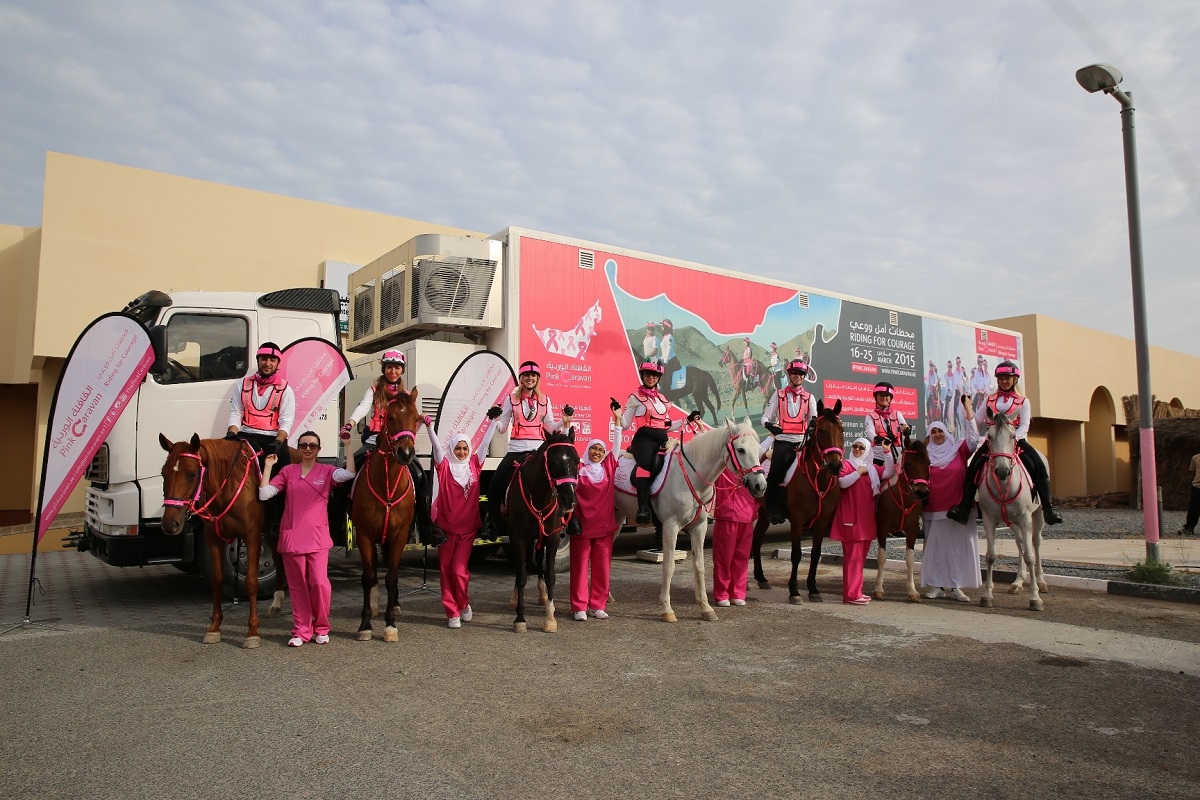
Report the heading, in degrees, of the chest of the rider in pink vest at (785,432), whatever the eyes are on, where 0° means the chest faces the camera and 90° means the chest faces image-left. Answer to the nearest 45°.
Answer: approximately 0°

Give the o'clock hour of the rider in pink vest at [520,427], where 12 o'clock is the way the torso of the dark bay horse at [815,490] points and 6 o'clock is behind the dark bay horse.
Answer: The rider in pink vest is roughly at 2 o'clock from the dark bay horse.

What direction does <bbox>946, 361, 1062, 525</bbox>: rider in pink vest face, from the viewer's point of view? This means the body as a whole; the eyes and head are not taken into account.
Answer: toward the camera

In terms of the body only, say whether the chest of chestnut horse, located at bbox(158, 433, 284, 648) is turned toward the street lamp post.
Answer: no

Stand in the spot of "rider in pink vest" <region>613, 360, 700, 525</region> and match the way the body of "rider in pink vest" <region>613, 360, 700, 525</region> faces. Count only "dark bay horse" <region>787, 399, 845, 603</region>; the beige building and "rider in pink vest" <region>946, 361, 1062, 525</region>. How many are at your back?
1

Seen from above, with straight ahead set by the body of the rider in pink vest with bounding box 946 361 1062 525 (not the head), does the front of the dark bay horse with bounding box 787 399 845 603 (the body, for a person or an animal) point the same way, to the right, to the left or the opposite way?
the same way

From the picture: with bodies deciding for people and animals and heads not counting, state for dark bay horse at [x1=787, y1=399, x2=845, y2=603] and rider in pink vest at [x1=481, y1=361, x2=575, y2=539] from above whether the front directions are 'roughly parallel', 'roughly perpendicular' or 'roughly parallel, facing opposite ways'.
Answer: roughly parallel

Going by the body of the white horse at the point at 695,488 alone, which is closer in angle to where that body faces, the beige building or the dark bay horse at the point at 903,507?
the dark bay horse

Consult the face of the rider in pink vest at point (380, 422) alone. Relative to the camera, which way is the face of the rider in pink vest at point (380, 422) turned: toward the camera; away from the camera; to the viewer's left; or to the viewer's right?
toward the camera

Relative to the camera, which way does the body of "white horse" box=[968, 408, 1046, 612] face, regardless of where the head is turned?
toward the camera

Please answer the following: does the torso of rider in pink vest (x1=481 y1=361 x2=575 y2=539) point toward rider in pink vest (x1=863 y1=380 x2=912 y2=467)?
no

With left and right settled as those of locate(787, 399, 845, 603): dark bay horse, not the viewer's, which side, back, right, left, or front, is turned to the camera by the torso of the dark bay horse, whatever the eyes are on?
front

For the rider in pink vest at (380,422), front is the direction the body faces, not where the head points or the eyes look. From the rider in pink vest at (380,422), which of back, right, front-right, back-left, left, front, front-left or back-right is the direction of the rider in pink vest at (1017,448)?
left

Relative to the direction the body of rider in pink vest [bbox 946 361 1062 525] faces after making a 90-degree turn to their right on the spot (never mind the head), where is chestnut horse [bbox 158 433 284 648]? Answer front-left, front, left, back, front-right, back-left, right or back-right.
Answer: front-left

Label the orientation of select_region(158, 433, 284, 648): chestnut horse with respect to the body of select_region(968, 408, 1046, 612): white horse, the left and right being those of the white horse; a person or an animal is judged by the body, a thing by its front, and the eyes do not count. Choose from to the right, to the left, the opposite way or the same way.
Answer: the same way

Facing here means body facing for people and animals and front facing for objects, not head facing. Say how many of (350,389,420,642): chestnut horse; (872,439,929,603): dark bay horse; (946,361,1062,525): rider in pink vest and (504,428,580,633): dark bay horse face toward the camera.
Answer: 4

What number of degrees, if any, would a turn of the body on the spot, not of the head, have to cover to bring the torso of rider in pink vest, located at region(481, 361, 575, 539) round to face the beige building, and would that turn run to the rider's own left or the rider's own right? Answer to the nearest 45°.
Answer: approximately 135° to the rider's own right

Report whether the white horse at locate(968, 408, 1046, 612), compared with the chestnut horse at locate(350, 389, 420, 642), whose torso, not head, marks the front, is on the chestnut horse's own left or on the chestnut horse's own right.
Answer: on the chestnut horse's own left
